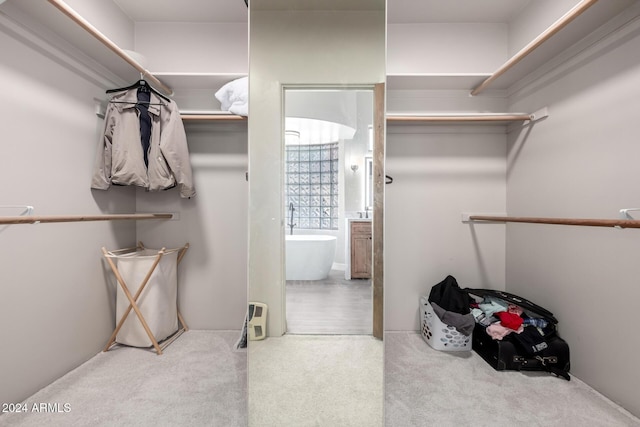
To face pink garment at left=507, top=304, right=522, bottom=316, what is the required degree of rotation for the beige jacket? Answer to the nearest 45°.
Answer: approximately 45° to its left

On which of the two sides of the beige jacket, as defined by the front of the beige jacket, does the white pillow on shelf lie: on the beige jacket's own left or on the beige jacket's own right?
on the beige jacket's own left

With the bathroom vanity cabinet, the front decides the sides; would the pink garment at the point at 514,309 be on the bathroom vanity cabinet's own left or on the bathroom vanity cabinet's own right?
on the bathroom vanity cabinet's own left

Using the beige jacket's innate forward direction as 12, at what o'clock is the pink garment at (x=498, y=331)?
The pink garment is roughly at 10 o'clock from the beige jacket.

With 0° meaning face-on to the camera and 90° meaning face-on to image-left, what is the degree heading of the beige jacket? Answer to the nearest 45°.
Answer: approximately 0°
